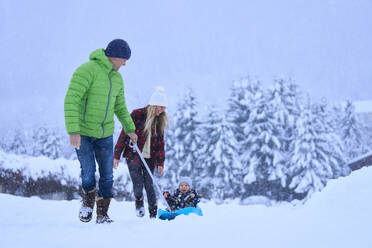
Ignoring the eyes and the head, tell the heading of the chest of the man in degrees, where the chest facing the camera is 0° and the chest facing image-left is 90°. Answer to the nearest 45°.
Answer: approximately 315°

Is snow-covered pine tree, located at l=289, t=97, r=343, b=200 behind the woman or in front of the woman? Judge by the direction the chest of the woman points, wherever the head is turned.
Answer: behind

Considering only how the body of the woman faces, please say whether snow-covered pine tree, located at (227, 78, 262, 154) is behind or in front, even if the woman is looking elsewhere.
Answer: behind

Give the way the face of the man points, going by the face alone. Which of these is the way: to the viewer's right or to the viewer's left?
to the viewer's right

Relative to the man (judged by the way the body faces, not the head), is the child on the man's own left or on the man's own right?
on the man's own left

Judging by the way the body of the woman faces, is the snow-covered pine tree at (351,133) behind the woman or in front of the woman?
behind

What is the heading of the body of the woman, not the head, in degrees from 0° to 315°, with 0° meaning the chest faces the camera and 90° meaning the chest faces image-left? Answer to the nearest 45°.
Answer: approximately 0°

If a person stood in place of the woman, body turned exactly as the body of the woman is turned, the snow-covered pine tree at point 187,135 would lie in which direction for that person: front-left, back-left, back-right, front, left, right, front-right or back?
back
